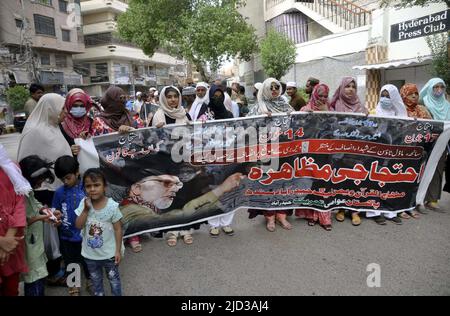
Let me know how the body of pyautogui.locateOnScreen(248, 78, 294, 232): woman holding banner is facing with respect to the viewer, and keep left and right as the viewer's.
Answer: facing the viewer

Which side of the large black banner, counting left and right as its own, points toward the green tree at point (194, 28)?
back

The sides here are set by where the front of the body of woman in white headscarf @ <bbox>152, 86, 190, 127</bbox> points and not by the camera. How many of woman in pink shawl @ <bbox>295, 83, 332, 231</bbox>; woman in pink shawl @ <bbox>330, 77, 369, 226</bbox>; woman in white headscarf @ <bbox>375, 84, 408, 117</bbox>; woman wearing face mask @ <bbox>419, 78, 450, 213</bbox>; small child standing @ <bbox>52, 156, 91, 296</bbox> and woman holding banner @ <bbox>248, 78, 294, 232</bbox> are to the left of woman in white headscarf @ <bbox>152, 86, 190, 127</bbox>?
5

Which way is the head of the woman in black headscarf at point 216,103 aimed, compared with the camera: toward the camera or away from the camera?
toward the camera

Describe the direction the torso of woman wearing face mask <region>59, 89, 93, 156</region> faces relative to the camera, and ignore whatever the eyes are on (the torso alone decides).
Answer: toward the camera

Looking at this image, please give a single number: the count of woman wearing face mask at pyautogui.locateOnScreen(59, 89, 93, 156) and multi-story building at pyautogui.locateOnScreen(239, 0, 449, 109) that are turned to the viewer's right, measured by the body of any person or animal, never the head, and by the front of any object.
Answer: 0

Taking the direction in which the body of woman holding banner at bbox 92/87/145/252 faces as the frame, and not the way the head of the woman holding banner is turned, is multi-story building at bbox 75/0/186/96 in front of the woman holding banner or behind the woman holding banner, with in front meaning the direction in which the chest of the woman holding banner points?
behind

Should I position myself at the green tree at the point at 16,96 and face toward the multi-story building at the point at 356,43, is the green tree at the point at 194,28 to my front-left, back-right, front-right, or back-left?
front-left

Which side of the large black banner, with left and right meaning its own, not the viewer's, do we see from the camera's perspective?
front

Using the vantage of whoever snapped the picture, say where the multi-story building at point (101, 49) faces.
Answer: facing the viewer and to the right of the viewer

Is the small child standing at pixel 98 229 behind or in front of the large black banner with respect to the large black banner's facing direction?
in front

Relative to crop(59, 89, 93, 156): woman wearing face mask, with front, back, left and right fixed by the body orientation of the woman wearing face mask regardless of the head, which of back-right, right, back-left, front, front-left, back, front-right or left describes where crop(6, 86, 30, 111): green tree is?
back

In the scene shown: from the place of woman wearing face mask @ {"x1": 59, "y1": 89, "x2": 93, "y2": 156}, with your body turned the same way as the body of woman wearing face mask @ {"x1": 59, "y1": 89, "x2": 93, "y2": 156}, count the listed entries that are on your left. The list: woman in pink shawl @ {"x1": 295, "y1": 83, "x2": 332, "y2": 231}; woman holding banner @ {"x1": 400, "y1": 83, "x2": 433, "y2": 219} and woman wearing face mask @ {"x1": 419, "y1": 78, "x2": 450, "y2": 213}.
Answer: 3

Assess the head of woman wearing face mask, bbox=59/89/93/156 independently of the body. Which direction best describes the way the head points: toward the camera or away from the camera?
toward the camera
